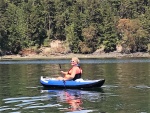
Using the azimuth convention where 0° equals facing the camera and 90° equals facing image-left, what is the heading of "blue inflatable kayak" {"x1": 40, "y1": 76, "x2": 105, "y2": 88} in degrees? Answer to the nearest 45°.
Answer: approximately 90°

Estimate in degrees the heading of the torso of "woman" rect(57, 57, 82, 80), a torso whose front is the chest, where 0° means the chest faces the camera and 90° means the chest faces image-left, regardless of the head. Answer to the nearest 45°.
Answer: approximately 90°
